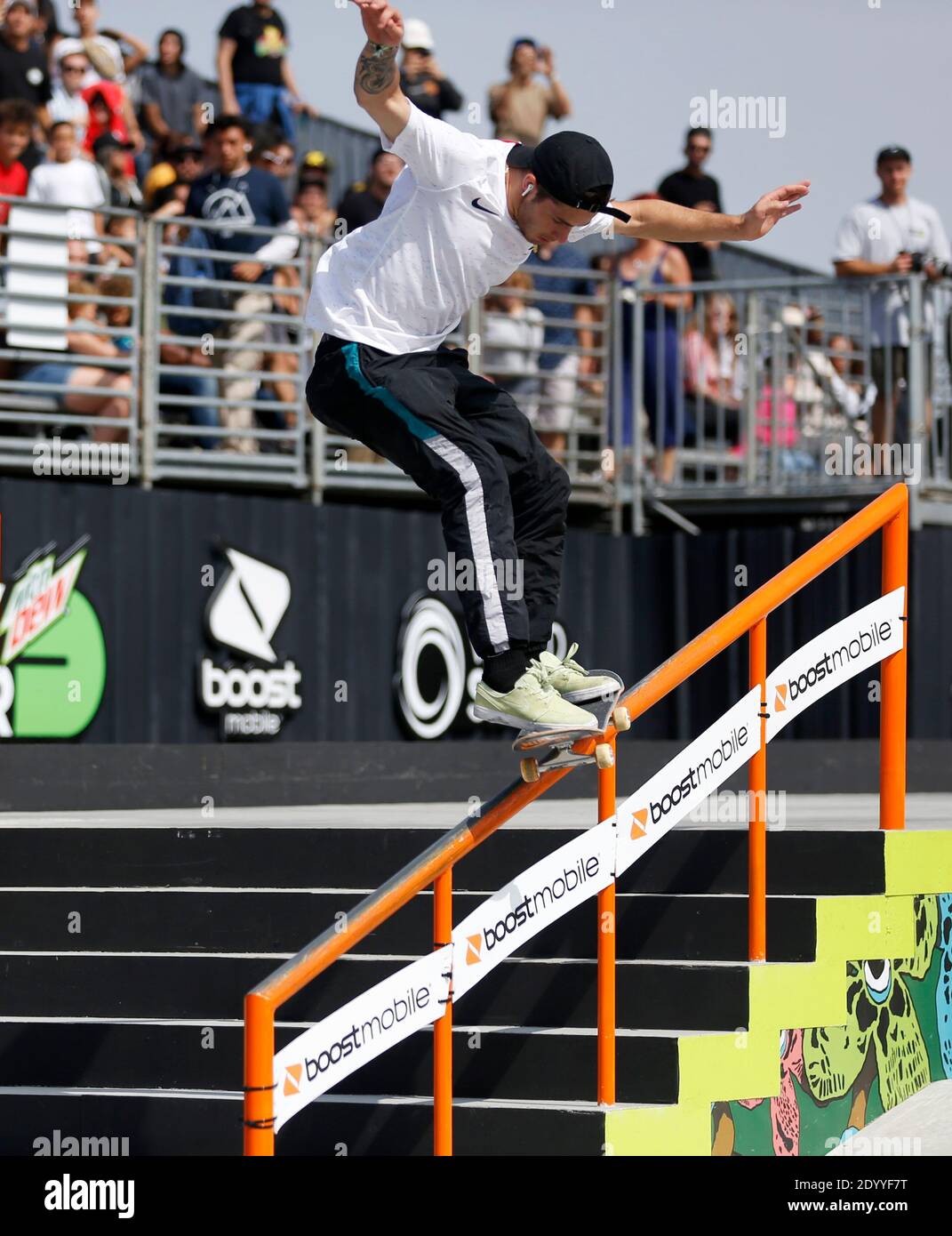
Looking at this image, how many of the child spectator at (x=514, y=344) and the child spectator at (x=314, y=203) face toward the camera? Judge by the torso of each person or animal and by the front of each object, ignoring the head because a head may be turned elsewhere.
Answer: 2

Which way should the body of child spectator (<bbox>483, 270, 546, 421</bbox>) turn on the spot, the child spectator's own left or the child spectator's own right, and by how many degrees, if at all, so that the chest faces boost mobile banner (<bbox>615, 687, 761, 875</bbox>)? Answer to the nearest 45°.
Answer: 0° — they already face it

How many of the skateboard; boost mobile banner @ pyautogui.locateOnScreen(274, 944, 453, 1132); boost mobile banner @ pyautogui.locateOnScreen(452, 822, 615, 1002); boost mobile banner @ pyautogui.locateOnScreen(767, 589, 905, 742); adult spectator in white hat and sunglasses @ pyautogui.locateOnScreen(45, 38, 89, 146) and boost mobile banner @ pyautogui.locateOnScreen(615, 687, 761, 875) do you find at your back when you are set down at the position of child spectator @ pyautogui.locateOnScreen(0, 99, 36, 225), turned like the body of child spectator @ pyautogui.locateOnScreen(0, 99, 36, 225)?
1

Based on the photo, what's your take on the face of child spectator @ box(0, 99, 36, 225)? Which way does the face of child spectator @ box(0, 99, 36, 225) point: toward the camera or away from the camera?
toward the camera

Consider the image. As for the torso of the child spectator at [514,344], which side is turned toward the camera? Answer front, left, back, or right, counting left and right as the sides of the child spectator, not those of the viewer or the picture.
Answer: front

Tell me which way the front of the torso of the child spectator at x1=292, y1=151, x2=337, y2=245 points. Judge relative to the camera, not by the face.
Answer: toward the camera

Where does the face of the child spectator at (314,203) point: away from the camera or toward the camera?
toward the camera

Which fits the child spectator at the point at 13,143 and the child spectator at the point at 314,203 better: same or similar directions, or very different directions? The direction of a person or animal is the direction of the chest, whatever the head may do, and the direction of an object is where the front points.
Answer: same or similar directions

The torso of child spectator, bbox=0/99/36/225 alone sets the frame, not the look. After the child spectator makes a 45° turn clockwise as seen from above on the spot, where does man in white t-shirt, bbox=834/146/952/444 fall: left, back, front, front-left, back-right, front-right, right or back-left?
back-left

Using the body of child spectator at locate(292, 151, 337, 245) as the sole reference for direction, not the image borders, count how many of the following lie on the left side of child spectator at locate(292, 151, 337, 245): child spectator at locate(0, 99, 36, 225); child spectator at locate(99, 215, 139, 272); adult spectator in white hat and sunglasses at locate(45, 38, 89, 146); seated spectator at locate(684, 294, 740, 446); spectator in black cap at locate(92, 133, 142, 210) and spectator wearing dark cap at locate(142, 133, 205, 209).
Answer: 1

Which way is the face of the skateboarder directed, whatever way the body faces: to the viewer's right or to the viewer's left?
to the viewer's right

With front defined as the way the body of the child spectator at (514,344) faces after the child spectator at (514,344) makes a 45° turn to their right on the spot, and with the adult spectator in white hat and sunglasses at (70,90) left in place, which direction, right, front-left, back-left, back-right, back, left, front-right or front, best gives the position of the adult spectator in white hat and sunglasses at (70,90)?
front-right

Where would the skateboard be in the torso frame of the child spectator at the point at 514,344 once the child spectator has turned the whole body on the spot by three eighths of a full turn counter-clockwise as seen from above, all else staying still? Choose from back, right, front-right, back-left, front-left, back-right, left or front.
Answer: back-right

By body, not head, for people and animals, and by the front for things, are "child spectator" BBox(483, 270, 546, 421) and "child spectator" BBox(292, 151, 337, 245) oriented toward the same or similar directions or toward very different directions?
same or similar directions

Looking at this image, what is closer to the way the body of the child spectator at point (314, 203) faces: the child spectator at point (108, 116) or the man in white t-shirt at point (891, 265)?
the man in white t-shirt

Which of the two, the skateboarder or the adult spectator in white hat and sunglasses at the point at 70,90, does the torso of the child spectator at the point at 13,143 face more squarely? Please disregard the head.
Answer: the skateboarder

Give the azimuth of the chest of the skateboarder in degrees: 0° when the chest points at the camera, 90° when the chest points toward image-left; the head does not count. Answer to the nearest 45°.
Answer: approximately 315°

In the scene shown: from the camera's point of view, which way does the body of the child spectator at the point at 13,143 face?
toward the camera

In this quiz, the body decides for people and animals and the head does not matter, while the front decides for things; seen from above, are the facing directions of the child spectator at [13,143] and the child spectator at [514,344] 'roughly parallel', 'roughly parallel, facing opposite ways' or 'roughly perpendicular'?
roughly parallel
